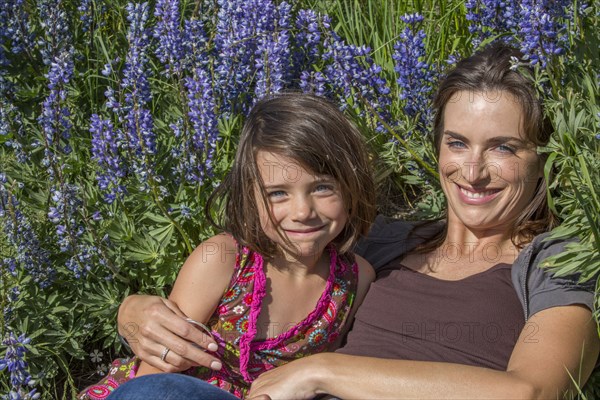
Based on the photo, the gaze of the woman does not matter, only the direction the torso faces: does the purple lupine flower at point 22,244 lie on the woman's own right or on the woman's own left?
on the woman's own right

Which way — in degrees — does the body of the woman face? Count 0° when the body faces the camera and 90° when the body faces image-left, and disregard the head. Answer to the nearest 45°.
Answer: approximately 45°

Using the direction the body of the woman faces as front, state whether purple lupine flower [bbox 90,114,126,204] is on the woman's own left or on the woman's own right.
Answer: on the woman's own right

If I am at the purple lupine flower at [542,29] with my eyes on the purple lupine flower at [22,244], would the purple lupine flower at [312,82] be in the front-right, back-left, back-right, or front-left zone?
front-right

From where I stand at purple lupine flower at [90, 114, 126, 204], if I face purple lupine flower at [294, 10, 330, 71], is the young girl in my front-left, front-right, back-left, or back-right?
front-right

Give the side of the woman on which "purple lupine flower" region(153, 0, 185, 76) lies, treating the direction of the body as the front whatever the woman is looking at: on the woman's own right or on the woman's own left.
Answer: on the woman's own right

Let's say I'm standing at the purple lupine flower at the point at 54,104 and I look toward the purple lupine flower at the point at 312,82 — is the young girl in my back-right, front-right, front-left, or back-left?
front-right

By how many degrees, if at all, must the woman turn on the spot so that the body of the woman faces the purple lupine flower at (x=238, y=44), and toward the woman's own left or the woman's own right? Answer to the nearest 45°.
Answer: approximately 90° to the woman's own right

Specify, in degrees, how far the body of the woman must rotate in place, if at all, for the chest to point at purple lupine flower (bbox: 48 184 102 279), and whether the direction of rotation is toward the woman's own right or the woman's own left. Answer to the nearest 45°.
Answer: approximately 45° to the woman's own right
